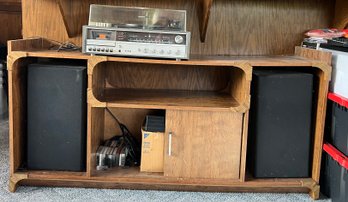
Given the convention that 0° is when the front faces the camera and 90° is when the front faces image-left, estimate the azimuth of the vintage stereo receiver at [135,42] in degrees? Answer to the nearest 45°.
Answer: approximately 0°

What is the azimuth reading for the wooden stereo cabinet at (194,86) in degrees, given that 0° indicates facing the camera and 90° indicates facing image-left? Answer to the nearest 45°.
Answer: approximately 0°

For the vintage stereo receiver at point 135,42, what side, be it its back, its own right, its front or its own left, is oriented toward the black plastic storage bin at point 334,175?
left

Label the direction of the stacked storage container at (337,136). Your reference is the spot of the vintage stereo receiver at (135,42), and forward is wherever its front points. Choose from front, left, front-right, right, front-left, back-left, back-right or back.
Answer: left
